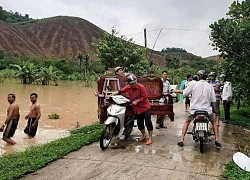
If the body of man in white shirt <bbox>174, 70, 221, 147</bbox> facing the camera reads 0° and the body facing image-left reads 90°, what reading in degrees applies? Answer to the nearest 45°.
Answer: approximately 180°

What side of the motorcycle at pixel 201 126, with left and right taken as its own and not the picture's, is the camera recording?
back

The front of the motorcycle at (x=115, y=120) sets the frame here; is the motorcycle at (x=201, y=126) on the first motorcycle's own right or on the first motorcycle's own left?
on the first motorcycle's own left

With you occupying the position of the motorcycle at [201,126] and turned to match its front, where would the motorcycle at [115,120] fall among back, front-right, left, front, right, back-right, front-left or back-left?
left

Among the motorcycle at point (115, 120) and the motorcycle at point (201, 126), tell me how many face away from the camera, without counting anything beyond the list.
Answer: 1

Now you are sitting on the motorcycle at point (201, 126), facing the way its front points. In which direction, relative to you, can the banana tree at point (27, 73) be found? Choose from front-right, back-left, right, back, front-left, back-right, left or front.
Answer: front-left

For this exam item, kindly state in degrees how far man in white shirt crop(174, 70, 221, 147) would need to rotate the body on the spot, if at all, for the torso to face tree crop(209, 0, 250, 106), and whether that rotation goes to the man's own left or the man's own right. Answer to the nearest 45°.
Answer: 0° — they already face it

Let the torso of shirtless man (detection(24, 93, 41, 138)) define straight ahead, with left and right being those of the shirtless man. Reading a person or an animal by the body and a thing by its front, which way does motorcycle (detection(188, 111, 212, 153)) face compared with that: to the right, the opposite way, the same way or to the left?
the opposite way

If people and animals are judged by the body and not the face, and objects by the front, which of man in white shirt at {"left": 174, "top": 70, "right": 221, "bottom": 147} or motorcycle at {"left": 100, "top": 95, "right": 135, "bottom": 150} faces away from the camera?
the man in white shirt

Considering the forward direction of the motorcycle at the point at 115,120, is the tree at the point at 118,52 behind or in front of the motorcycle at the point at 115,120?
behind

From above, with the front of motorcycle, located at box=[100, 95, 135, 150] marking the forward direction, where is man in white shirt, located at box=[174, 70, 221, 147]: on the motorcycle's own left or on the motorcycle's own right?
on the motorcycle's own left

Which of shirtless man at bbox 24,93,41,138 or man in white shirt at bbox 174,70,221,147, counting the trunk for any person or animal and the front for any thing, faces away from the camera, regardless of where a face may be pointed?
the man in white shirt
